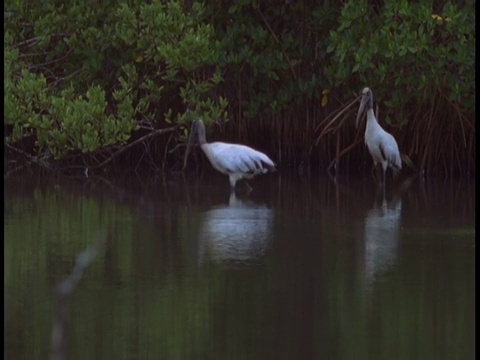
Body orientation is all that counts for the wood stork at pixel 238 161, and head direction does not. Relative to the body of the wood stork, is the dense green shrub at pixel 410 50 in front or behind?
behind

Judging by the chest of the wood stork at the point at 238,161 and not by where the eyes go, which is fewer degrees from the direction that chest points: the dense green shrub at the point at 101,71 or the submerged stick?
the dense green shrub

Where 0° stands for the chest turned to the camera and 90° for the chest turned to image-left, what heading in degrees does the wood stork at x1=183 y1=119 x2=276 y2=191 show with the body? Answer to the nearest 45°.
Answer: approximately 90°

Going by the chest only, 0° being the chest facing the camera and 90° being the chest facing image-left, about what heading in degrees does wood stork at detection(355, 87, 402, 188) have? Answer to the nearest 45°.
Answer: approximately 90°

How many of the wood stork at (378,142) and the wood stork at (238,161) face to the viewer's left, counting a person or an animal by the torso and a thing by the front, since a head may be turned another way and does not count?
2

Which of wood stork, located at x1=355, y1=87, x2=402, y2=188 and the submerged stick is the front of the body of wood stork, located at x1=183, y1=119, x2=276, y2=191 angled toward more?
the submerged stick
